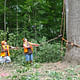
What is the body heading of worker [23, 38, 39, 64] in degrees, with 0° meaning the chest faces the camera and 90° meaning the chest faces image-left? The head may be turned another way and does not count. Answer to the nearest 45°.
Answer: approximately 315°

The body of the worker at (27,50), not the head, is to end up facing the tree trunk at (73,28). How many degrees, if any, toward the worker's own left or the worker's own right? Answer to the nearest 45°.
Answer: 0° — they already face it
